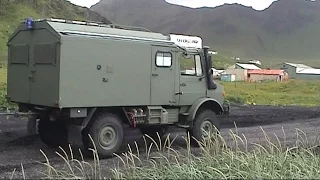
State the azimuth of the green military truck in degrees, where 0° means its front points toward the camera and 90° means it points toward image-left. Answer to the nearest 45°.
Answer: approximately 225°
